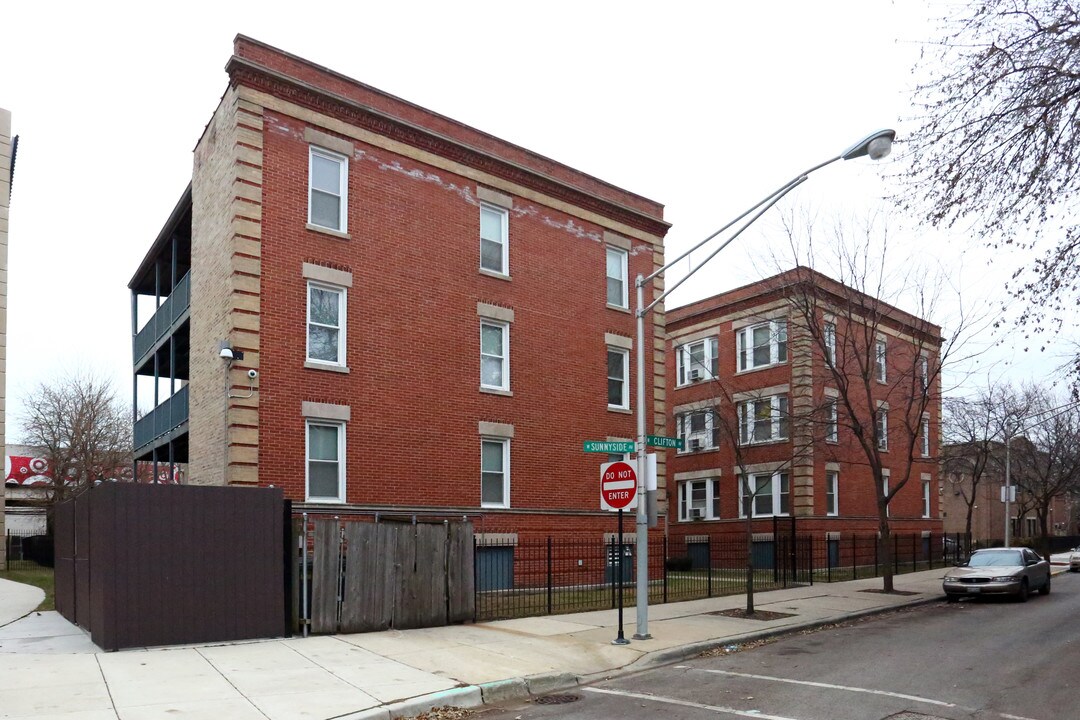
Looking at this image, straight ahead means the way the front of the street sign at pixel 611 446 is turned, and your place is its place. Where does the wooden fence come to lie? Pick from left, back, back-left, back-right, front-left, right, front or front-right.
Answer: right

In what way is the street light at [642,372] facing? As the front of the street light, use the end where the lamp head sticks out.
to the viewer's right

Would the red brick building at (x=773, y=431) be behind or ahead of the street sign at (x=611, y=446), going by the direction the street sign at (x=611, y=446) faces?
behind

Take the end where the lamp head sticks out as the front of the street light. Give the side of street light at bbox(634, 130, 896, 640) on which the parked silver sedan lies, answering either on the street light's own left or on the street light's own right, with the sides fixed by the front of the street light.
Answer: on the street light's own left

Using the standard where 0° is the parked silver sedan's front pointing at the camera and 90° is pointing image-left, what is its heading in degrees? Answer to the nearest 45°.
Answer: approximately 45°
